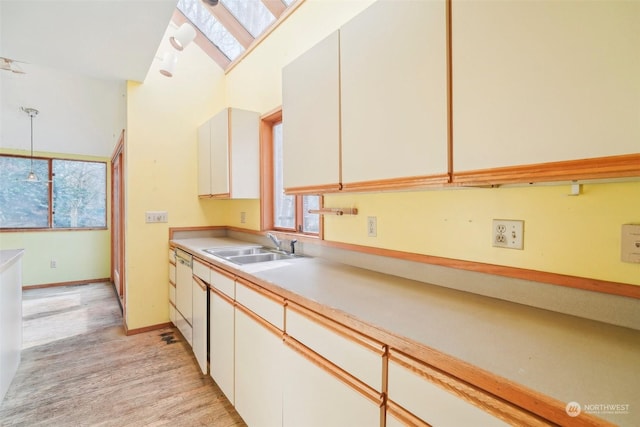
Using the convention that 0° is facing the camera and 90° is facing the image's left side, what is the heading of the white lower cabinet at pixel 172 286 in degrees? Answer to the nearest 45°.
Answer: approximately 90°

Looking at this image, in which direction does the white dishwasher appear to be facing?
to the viewer's left

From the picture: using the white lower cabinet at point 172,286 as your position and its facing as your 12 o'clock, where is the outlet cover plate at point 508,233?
The outlet cover plate is roughly at 8 o'clock from the white lower cabinet.

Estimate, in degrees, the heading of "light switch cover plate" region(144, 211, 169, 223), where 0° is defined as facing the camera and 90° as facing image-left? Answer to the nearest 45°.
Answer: approximately 0°

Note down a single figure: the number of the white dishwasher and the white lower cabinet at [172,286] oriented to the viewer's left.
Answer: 2
